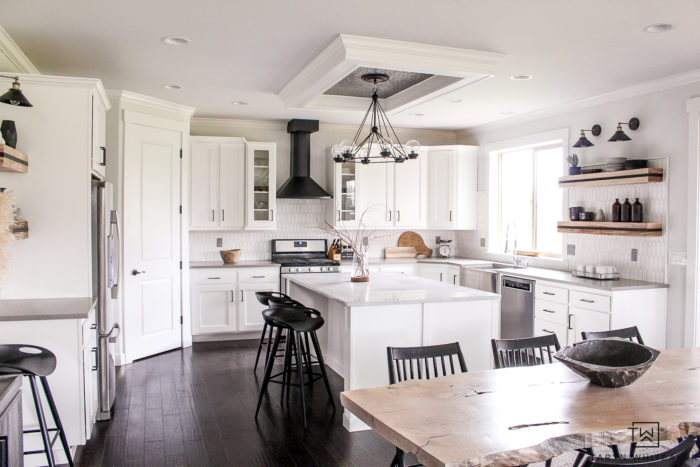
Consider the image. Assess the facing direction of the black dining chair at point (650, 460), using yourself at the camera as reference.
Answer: facing away from the viewer and to the left of the viewer

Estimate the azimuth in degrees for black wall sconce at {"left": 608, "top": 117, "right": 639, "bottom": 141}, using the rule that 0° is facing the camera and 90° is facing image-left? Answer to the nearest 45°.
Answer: approximately 45°

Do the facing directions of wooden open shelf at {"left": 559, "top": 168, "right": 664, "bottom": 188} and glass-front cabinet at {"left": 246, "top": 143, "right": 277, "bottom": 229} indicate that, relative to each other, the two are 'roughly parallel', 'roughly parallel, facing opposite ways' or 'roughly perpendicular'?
roughly perpendicular

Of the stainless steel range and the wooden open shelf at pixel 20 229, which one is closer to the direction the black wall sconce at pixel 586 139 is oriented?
the wooden open shelf

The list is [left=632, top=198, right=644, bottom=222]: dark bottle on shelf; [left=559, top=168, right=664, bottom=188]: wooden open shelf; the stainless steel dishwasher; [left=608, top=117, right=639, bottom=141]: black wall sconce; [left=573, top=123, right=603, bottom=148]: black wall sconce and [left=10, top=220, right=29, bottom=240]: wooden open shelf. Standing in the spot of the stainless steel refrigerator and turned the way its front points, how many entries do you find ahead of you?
5

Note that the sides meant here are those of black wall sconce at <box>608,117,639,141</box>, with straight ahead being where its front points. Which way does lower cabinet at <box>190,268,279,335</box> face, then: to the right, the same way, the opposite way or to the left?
to the left

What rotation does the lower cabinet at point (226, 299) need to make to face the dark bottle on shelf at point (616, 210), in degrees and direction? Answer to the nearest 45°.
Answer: approximately 45° to its left
